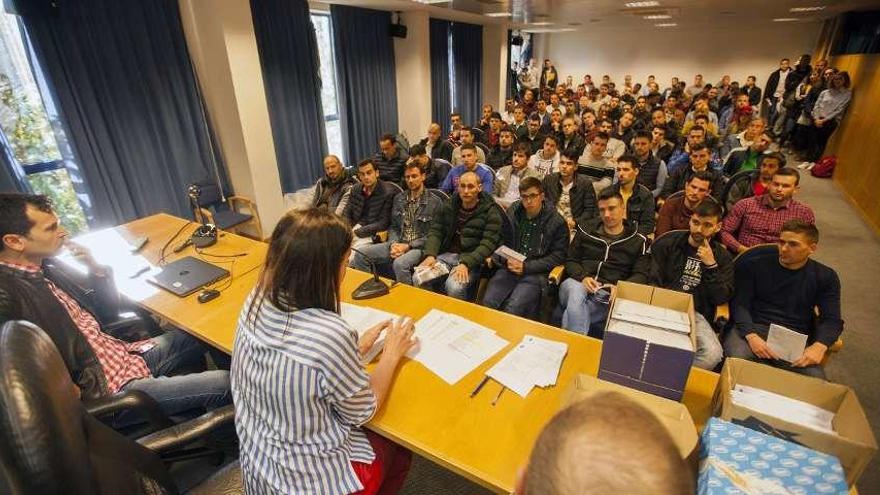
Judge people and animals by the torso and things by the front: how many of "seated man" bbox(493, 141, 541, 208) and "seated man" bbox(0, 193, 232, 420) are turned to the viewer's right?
1

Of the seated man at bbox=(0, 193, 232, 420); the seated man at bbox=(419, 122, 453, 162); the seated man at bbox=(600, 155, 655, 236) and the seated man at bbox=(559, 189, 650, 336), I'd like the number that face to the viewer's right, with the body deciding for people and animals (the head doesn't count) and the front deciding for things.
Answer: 1

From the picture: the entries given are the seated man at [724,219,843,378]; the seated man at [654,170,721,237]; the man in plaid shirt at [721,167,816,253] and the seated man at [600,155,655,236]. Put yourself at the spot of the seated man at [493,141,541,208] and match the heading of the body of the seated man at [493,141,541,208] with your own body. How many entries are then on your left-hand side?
4

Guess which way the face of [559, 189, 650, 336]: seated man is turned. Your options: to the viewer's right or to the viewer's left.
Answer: to the viewer's left

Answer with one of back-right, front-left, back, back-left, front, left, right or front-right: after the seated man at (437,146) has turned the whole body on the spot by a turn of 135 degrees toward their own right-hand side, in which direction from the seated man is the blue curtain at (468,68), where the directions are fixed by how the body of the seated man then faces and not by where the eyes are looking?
front

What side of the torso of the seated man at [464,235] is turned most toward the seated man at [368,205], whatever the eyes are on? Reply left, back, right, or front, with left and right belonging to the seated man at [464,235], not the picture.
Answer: right

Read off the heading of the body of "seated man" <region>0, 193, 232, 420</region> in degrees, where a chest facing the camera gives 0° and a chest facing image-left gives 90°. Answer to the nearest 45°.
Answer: approximately 270°

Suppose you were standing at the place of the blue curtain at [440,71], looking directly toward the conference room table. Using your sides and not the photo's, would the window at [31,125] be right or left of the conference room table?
right

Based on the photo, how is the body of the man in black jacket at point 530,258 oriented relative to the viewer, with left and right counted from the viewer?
facing the viewer and to the left of the viewer

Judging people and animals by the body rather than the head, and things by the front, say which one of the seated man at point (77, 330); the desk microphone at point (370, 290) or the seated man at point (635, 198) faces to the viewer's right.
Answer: the seated man at point (77, 330)

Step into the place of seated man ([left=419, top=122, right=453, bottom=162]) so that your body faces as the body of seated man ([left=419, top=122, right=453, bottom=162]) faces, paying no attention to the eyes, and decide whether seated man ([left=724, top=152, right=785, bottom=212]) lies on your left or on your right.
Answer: on your left

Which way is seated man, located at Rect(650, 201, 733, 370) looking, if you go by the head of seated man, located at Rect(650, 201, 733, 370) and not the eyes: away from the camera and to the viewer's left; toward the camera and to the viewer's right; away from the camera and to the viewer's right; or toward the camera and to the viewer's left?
toward the camera and to the viewer's left

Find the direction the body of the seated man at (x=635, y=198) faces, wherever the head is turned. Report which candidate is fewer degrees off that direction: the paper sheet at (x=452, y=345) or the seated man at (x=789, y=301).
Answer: the paper sheet

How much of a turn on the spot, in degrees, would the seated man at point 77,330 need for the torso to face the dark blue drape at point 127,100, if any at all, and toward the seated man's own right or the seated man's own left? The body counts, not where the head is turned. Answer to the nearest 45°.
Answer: approximately 90° to the seated man's own left

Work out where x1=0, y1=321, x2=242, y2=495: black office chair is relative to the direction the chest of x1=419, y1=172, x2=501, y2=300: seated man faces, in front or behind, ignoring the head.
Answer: in front

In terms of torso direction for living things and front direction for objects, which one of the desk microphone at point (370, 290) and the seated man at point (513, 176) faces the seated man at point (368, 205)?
the seated man at point (513, 176)
